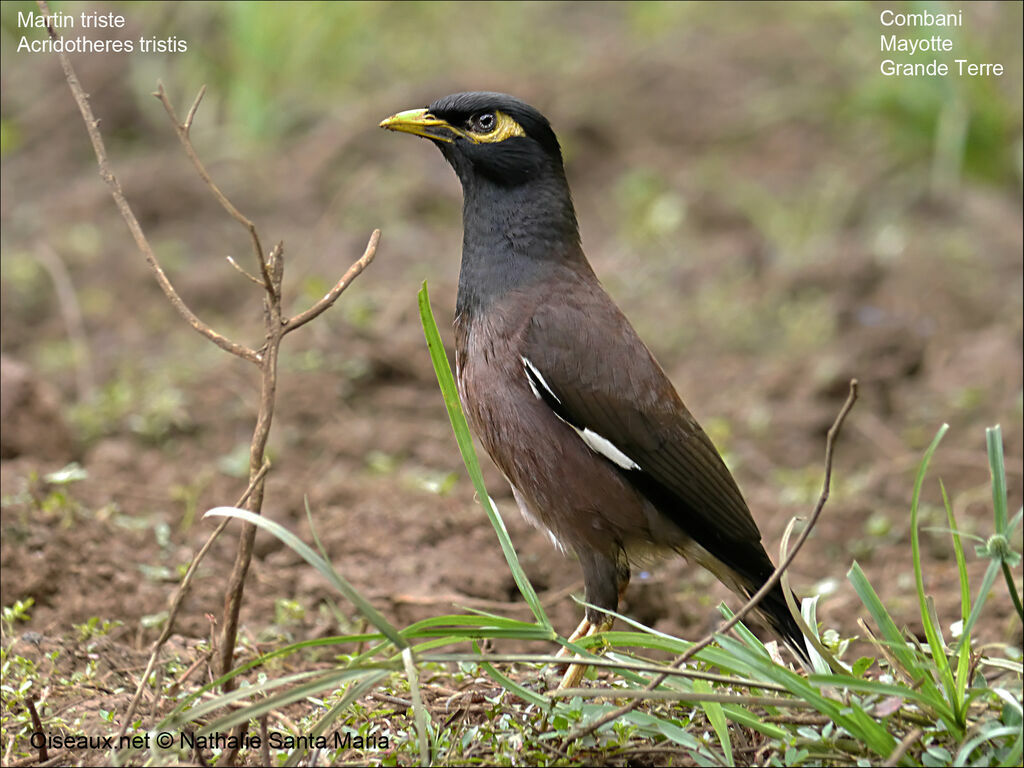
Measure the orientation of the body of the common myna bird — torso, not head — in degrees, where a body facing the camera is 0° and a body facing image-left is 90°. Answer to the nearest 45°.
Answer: approximately 90°

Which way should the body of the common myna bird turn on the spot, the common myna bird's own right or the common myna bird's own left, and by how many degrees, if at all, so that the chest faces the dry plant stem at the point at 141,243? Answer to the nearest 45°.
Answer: approximately 45° to the common myna bird's own left

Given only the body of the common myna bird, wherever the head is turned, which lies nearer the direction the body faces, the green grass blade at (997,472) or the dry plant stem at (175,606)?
the dry plant stem

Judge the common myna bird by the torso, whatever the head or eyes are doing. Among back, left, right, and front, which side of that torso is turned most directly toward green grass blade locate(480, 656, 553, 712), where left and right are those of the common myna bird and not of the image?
left

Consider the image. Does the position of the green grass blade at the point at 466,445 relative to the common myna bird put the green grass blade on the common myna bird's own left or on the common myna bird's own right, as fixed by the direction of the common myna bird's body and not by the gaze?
on the common myna bird's own left

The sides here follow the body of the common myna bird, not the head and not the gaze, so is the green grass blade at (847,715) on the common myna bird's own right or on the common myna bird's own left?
on the common myna bird's own left

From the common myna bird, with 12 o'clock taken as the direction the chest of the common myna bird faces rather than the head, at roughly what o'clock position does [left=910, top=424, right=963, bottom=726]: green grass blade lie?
The green grass blade is roughly at 8 o'clock from the common myna bird.
